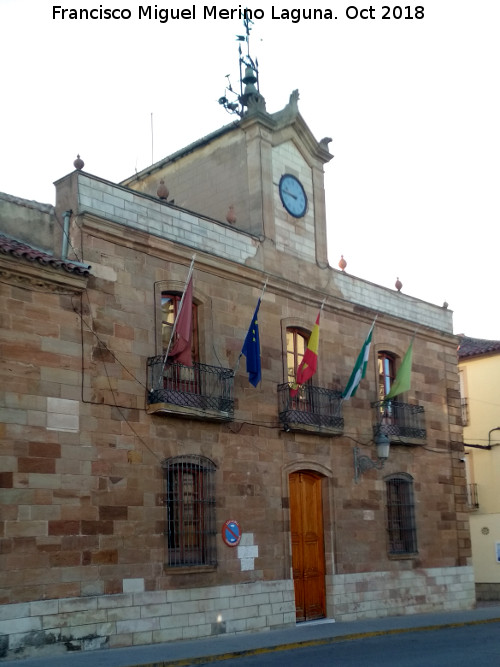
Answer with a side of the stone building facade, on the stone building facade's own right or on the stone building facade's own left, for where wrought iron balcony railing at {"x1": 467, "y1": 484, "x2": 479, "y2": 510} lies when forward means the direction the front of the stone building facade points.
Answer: on the stone building facade's own left

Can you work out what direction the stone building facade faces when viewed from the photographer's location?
facing the viewer and to the right of the viewer

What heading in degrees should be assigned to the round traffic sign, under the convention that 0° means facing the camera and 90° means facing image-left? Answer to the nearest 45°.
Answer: approximately 315°

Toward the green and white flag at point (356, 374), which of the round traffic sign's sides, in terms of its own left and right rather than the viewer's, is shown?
left
